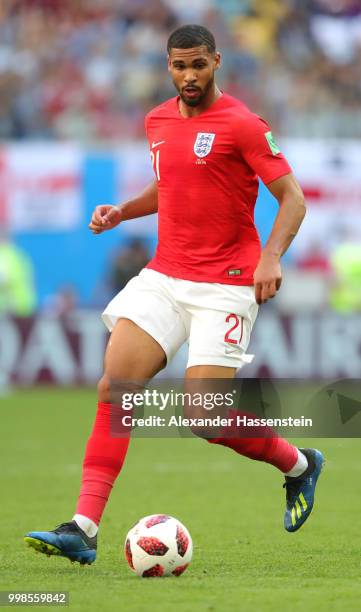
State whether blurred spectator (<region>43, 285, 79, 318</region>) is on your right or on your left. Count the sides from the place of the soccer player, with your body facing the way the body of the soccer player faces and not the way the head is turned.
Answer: on your right

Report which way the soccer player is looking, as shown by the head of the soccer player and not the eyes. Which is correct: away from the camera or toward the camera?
toward the camera

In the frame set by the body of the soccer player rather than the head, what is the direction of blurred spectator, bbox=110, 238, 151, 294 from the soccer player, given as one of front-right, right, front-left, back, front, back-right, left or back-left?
back-right

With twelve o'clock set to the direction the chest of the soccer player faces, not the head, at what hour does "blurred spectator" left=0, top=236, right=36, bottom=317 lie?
The blurred spectator is roughly at 4 o'clock from the soccer player.

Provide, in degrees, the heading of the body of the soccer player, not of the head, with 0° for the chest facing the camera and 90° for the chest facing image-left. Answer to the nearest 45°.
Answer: approximately 45°
